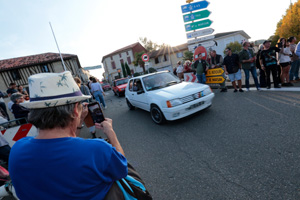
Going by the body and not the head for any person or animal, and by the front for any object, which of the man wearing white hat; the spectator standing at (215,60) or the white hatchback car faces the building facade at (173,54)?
the man wearing white hat

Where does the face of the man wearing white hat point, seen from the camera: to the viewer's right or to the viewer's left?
to the viewer's right

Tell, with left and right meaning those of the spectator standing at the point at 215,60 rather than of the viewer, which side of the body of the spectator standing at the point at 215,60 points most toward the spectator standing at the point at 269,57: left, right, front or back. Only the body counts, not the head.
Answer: left

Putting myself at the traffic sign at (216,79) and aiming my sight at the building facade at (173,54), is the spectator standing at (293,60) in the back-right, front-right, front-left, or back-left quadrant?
back-right

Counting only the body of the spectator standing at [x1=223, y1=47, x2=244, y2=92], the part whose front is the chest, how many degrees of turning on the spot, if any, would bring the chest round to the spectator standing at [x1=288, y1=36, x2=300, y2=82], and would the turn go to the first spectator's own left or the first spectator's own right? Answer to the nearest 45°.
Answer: approximately 135° to the first spectator's own left

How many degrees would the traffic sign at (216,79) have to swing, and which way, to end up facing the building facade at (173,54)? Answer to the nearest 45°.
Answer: approximately 180°

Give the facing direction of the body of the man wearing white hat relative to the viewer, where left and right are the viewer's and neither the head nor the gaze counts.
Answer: facing away from the viewer and to the right of the viewer

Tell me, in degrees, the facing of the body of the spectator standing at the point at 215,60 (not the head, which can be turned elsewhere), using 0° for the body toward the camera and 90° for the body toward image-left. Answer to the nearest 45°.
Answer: approximately 45°

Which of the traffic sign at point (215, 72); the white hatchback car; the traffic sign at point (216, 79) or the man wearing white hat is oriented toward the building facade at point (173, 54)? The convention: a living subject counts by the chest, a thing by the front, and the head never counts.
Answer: the man wearing white hat

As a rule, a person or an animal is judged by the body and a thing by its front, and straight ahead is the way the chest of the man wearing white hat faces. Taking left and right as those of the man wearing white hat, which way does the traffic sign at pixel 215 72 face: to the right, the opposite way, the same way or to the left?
the opposite way
